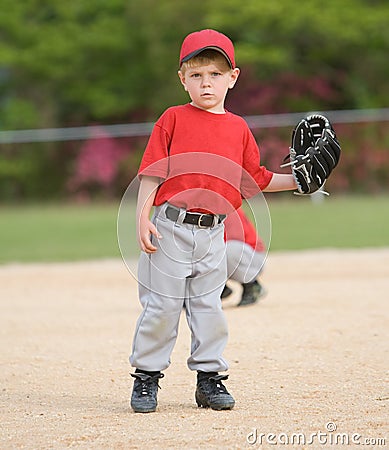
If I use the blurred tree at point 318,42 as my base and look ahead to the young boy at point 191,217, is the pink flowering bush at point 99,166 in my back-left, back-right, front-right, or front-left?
front-right

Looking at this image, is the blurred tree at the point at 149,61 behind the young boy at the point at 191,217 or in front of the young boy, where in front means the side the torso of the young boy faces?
behind

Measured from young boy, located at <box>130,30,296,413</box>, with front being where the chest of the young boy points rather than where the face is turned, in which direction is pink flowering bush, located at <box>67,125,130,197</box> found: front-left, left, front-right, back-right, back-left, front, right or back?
back

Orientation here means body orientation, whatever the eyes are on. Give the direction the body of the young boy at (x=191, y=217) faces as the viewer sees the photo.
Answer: toward the camera

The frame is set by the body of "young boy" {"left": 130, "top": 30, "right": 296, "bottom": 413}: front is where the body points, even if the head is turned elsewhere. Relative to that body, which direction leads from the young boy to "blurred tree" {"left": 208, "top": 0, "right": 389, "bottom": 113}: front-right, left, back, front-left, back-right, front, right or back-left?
back
